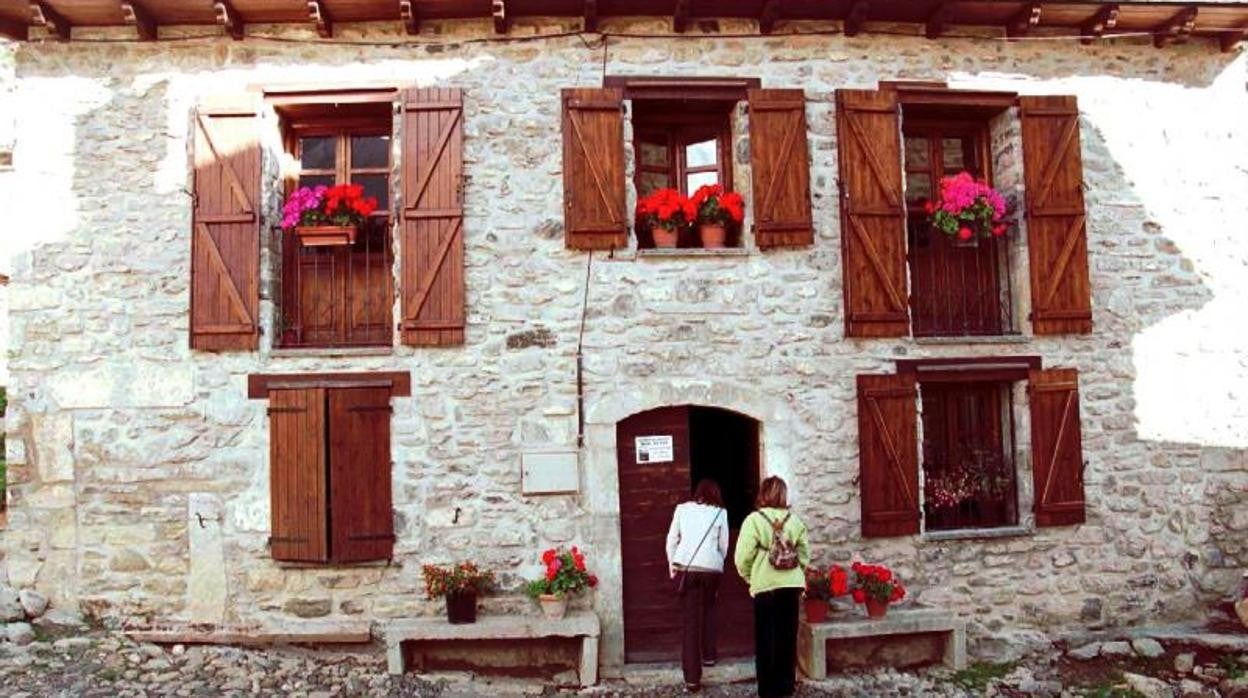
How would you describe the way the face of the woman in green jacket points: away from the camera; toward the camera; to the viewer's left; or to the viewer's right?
away from the camera

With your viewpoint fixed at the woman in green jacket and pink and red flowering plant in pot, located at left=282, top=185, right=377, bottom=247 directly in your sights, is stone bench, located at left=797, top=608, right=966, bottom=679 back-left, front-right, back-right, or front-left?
back-right

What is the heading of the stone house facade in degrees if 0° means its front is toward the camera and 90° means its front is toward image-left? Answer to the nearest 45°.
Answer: approximately 0°

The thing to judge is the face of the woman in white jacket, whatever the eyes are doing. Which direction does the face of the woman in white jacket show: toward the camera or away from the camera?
away from the camera
